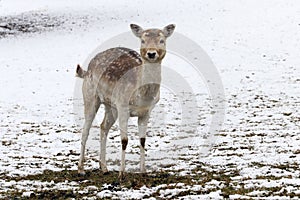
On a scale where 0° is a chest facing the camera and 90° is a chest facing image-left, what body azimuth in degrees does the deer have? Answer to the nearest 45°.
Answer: approximately 315°
